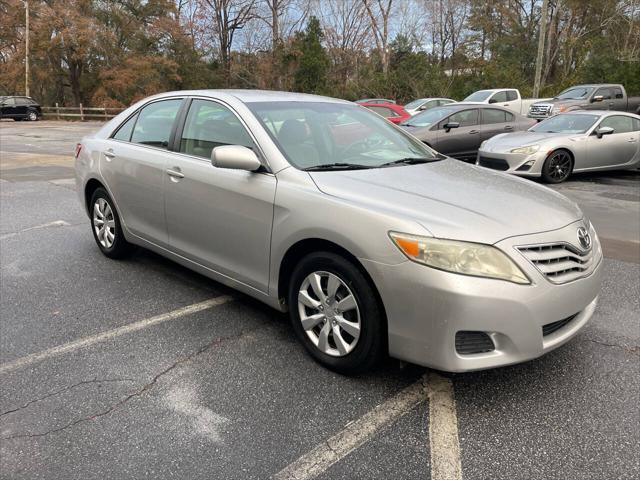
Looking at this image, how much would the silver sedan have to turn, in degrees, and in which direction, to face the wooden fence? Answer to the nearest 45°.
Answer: approximately 180°

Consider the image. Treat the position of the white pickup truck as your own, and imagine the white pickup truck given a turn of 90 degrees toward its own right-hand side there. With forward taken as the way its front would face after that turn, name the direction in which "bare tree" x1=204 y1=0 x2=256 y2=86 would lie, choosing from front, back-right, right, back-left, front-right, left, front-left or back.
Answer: front

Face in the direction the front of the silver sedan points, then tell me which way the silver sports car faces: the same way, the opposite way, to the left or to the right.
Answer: to the right

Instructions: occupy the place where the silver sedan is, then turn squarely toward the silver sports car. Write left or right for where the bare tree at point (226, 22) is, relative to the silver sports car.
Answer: left

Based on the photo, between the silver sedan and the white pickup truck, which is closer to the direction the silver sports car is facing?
the silver sedan

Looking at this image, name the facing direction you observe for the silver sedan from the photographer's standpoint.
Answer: facing the viewer and to the right of the viewer

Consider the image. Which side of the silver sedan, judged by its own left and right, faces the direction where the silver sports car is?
left

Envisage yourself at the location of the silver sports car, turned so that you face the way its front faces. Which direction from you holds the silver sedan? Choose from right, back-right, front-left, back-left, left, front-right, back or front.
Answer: front-left

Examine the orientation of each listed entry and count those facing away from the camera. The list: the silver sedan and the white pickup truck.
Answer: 0

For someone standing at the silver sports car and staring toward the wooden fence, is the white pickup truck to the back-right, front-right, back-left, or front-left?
front-right

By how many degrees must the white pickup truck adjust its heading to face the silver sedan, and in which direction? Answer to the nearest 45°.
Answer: approximately 45° to its left

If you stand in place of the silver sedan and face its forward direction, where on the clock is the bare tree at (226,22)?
The bare tree is roughly at 7 o'clock from the silver sedan.

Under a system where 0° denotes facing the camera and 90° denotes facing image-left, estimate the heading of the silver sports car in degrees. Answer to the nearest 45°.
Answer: approximately 45°

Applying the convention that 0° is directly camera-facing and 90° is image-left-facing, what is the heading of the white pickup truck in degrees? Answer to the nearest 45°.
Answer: approximately 45°

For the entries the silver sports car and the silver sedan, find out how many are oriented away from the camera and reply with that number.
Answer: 0

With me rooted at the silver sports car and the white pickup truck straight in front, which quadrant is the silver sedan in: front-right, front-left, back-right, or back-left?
back-left

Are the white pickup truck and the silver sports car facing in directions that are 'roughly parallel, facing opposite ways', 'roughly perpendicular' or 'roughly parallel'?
roughly parallel
